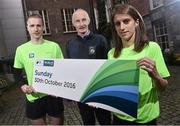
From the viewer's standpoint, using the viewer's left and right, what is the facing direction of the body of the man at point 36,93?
facing the viewer

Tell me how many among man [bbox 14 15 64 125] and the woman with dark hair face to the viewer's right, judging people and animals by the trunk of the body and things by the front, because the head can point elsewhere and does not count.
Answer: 0

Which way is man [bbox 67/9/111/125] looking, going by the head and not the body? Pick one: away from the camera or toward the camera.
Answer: toward the camera

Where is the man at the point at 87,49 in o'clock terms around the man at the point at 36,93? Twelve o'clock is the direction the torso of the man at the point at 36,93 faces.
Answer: the man at the point at 87,49 is roughly at 9 o'clock from the man at the point at 36,93.

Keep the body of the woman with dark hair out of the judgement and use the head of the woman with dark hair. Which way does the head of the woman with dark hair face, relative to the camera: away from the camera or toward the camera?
toward the camera

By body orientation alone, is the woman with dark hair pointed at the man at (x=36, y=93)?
no

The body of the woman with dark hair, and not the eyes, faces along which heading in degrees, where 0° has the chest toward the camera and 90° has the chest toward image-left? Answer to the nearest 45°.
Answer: approximately 45°

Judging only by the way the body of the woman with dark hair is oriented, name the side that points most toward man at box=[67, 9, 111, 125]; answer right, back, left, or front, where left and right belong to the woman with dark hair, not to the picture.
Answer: right
